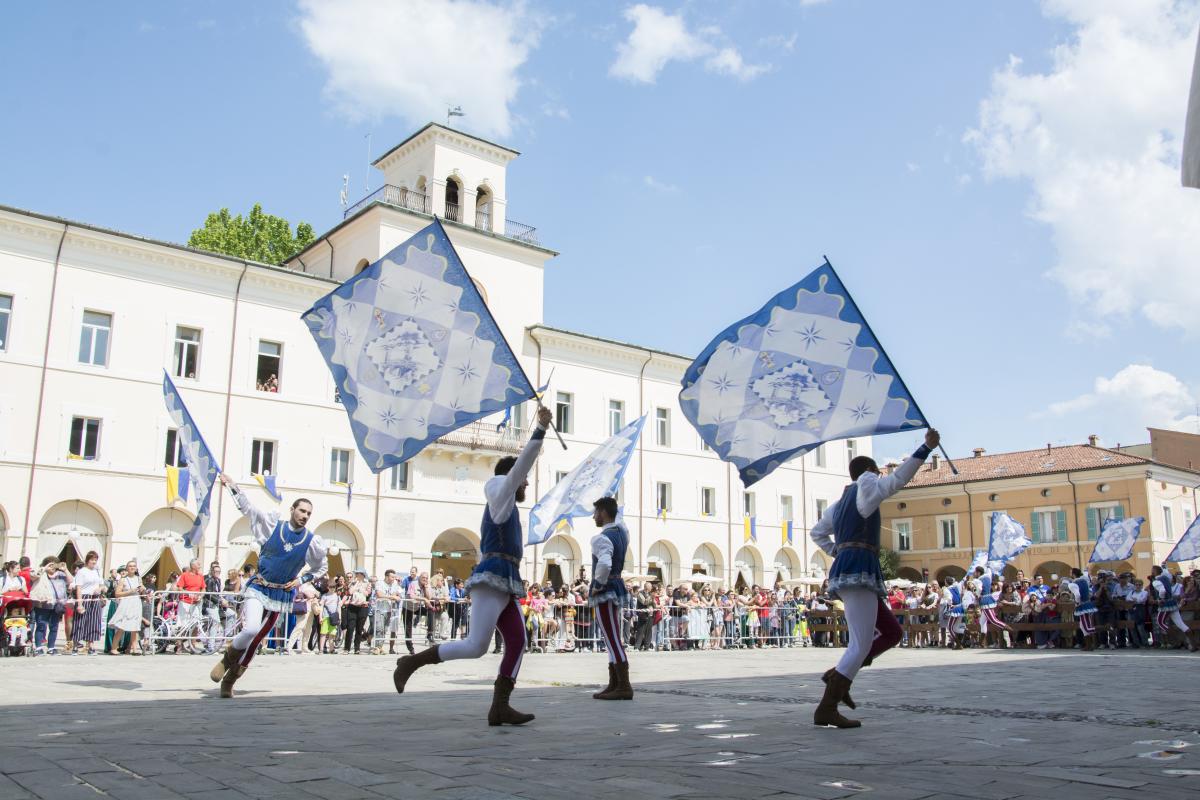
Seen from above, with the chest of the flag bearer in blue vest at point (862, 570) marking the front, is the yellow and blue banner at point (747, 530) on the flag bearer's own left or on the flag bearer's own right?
on the flag bearer's own left

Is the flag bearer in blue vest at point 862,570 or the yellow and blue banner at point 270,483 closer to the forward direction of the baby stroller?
the flag bearer in blue vest

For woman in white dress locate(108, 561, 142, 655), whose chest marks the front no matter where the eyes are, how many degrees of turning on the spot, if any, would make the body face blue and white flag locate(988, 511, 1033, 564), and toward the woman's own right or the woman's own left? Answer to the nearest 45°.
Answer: approximately 45° to the woman's own left

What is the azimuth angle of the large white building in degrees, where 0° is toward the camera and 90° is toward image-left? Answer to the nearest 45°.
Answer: approximately 315°

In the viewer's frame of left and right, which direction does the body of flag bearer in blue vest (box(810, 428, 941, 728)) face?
facing away from the viewer and to the right of the viewer

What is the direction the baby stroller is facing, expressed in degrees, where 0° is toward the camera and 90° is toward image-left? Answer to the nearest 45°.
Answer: approximately 0°

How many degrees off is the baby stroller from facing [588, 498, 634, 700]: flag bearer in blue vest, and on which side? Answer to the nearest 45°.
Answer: approximately 45° to its left

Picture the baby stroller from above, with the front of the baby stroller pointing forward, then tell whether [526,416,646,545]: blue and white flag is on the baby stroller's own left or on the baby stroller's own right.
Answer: on the baby stroller's own left

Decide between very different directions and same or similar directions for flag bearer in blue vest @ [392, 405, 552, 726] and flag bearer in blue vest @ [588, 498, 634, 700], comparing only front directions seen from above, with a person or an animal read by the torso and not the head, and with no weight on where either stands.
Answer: very different directions
